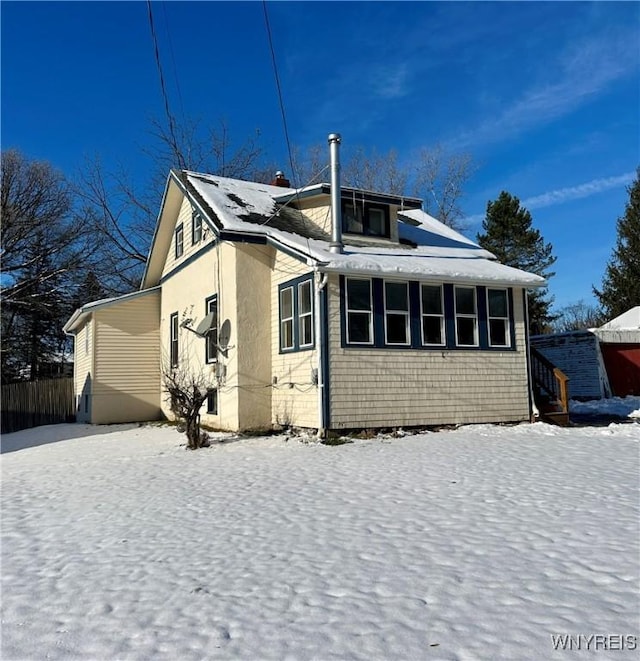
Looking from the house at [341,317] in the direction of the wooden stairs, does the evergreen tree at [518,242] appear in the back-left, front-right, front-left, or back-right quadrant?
front-left

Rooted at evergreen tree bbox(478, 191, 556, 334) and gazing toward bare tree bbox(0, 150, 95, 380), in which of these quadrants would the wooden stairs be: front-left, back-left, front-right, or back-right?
front-left

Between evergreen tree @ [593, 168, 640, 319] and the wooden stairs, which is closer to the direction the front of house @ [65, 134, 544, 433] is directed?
the wooden stairs

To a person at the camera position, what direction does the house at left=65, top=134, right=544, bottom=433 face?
facing the viewer and to the right of the viewer

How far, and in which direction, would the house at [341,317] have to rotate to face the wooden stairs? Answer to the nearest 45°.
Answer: approximately 45° to its left

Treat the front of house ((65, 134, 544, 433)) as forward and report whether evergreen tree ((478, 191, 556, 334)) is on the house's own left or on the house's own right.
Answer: on the house's own left

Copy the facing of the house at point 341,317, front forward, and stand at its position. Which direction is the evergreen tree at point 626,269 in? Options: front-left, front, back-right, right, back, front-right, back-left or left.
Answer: left
